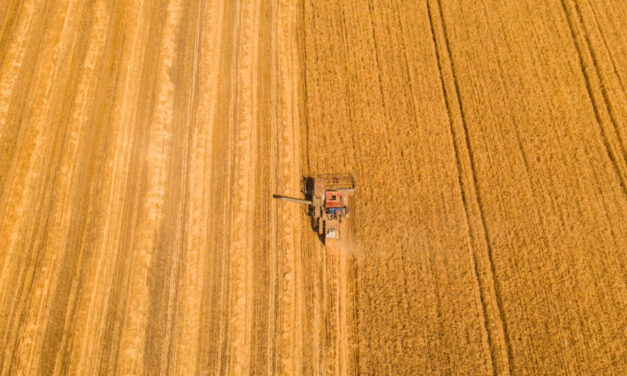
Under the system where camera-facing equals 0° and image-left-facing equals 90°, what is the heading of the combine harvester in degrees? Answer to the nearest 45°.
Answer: approximately 180°
